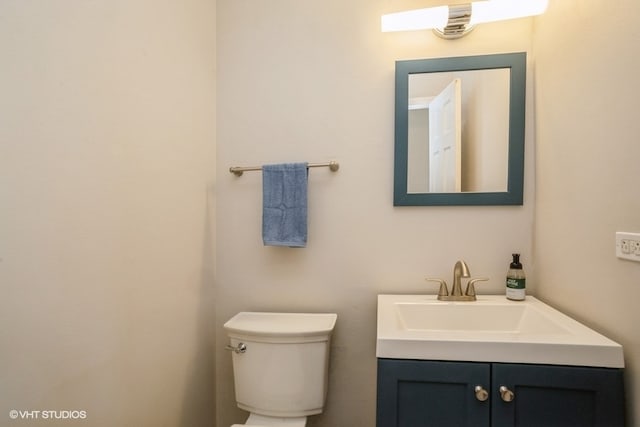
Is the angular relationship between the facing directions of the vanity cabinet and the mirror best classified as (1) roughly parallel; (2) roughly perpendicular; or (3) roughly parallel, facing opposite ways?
roughly parallel

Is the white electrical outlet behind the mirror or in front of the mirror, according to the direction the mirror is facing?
in front

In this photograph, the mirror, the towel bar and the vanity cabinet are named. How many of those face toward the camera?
3

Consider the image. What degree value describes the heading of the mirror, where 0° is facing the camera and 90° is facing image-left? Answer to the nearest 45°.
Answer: approximately 0°

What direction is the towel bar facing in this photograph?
toward the camera

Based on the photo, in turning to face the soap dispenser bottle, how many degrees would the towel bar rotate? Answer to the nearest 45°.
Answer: approximately 90° to its left
